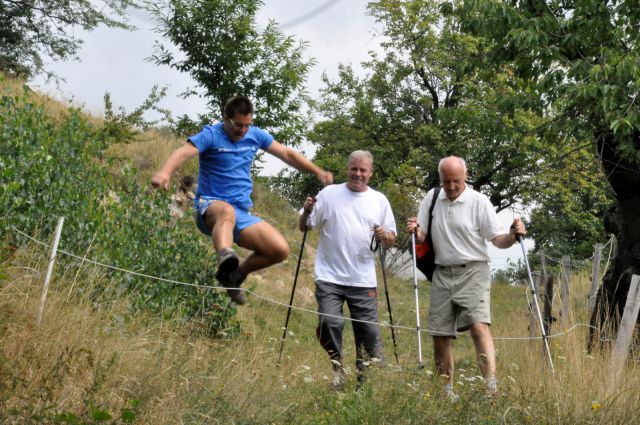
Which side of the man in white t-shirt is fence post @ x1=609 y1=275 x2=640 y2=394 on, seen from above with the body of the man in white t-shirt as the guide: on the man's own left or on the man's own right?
on the man's own left

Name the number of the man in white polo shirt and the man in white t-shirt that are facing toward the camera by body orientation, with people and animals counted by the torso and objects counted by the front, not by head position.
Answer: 2

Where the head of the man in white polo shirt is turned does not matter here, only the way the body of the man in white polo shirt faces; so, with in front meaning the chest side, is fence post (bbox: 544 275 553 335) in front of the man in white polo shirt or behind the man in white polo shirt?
behind

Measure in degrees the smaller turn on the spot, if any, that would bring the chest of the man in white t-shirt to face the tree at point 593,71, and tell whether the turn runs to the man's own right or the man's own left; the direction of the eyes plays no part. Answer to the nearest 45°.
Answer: approximately 135° to the man's own left

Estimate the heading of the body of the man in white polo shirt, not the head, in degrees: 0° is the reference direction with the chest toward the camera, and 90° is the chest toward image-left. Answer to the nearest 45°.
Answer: approximately 0°

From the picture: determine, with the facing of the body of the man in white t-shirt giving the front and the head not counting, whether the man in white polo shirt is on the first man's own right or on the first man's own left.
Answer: on the first man's own left

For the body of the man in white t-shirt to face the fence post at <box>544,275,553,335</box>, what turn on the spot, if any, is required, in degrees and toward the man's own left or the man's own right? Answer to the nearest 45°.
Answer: approximately 135° to the man's own left

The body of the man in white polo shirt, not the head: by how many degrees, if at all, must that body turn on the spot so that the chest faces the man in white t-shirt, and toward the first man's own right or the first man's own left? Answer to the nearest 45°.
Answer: approximately 90° to the first man's own right

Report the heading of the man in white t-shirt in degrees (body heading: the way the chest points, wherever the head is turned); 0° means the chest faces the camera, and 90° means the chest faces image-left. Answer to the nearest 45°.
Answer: approximately 0°
